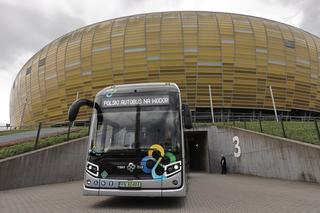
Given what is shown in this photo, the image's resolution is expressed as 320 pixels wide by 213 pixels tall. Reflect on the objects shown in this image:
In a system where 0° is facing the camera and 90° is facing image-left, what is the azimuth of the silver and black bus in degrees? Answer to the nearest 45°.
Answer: approximately 0°

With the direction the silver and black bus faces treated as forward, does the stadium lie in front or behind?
behind
